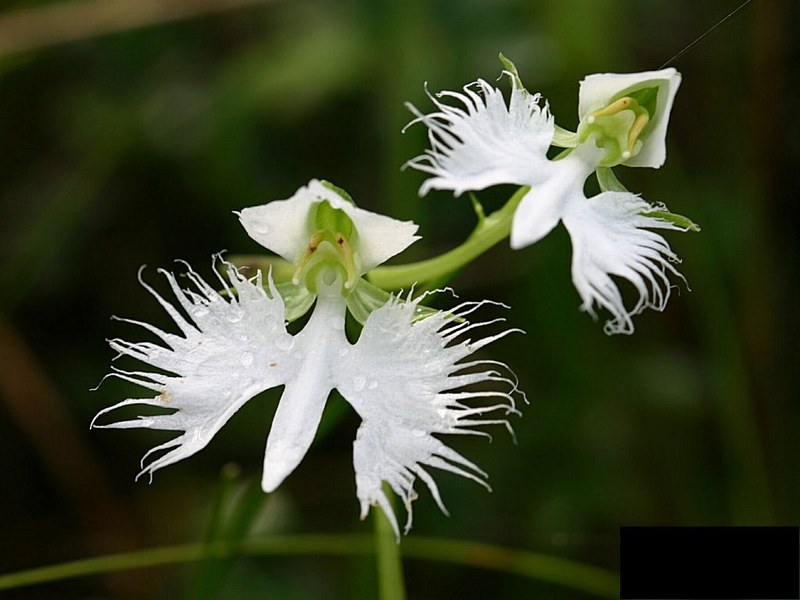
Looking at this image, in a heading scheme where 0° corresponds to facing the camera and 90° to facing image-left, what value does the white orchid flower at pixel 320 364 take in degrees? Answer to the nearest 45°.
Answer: approximately 0°
